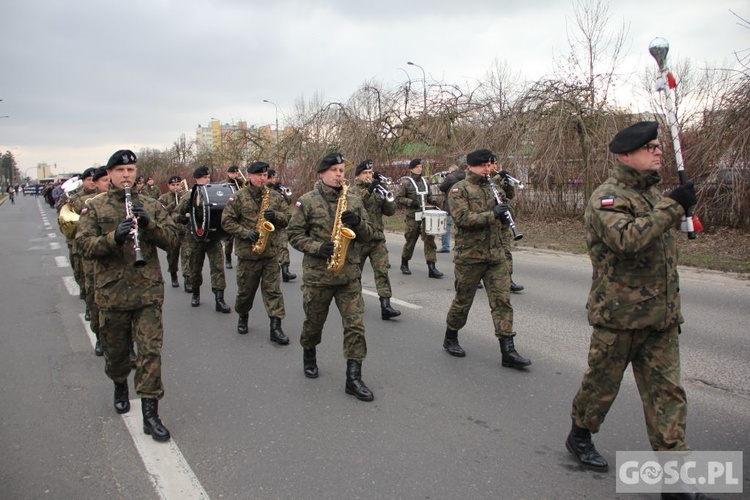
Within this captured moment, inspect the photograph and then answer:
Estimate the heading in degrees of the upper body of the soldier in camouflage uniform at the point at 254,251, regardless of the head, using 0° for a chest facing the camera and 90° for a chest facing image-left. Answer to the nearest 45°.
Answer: approximately 315°

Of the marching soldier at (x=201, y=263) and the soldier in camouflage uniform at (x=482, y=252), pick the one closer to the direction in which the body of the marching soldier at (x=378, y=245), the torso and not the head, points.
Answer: the soldier in camouflage uniform

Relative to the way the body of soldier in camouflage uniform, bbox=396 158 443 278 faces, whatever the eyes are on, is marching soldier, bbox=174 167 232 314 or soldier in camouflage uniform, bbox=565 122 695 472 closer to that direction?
the soldier in camouflage uniform

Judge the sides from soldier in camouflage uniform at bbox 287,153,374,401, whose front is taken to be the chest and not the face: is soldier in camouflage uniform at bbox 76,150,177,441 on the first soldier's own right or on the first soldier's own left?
on the first soldier's own right

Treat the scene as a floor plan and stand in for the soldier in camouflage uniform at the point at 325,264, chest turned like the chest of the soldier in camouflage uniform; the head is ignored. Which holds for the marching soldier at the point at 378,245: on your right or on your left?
on your left

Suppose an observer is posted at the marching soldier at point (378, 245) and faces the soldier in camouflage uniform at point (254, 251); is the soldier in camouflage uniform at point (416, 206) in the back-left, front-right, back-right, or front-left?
back-right

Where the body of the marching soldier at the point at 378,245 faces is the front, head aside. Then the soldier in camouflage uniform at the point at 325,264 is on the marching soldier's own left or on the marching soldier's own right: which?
on the marching soldier's own right

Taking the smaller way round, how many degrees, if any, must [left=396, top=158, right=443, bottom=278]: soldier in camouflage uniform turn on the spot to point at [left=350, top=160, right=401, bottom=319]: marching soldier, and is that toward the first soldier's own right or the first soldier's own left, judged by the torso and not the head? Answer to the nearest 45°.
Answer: approximately 45° to the first soldier's own right
